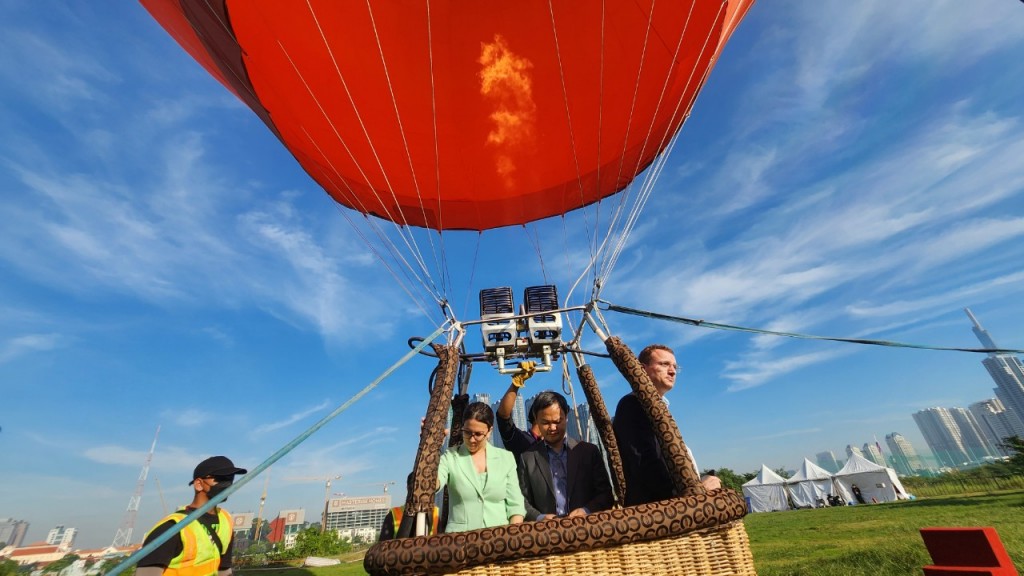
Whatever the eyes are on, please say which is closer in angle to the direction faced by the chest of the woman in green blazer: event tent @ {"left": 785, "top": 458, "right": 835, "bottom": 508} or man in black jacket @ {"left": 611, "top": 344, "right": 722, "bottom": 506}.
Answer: the man in black jacket

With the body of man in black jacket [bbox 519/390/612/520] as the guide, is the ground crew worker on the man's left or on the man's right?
on the man's right

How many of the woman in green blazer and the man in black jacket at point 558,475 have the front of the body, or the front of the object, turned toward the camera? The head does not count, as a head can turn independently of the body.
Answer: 2

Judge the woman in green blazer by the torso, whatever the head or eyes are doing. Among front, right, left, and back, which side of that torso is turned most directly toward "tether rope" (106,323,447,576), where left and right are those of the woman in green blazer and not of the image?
right

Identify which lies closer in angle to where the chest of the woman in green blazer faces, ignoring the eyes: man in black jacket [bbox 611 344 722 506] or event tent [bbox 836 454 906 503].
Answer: the man in black jacket

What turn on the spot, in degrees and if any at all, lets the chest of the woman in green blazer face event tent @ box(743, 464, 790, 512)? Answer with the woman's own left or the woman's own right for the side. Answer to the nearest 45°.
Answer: approximately 135° to the woman's own left

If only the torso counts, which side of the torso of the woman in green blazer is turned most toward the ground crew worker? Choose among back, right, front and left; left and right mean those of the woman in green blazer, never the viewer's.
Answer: right

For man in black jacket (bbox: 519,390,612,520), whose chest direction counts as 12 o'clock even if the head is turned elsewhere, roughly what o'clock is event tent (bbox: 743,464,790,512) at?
The event tent is roughly at 7 o'clock from the man in black jacket.

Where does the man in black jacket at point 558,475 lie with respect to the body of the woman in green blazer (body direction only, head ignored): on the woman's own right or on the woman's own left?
on the woman's own left

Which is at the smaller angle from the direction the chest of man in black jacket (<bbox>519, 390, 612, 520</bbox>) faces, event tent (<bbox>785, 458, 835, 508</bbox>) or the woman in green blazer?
the woman in green blazer

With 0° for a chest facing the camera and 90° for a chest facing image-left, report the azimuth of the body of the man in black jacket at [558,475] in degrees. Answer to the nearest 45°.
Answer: approximately 0°

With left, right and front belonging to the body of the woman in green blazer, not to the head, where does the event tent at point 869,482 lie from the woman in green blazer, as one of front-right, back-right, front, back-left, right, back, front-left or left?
back-left

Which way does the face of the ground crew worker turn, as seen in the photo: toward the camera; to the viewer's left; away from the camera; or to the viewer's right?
to the viewer's right
